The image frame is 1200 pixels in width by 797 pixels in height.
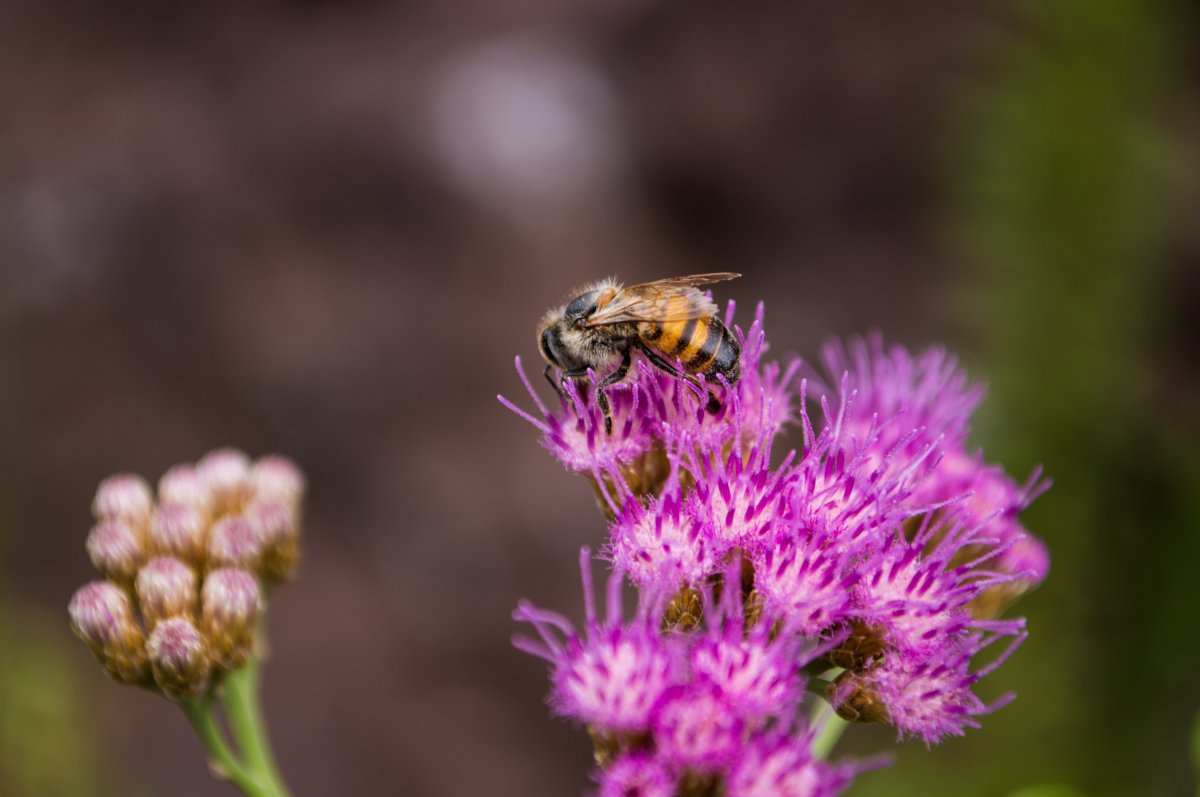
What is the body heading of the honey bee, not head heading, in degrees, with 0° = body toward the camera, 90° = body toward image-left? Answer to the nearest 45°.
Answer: approximately 90°
